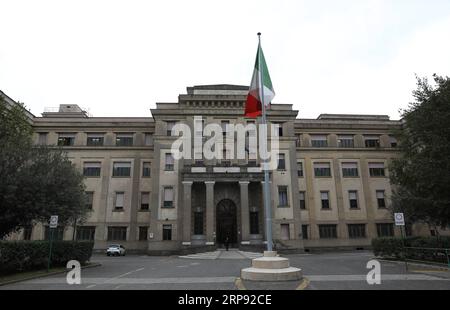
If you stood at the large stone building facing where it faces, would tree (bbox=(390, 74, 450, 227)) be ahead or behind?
ahead

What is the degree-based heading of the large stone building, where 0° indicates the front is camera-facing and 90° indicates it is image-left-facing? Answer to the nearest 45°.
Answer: approximately 0°

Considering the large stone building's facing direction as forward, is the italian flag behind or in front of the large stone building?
in front

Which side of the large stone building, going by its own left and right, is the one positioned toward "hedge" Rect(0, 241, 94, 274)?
front

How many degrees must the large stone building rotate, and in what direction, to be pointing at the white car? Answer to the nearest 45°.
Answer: approximately 90° to its right

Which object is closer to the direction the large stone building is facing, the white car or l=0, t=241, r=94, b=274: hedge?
the hedge

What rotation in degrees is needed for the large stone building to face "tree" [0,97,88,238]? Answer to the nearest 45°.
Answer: approximately 45° to its right
